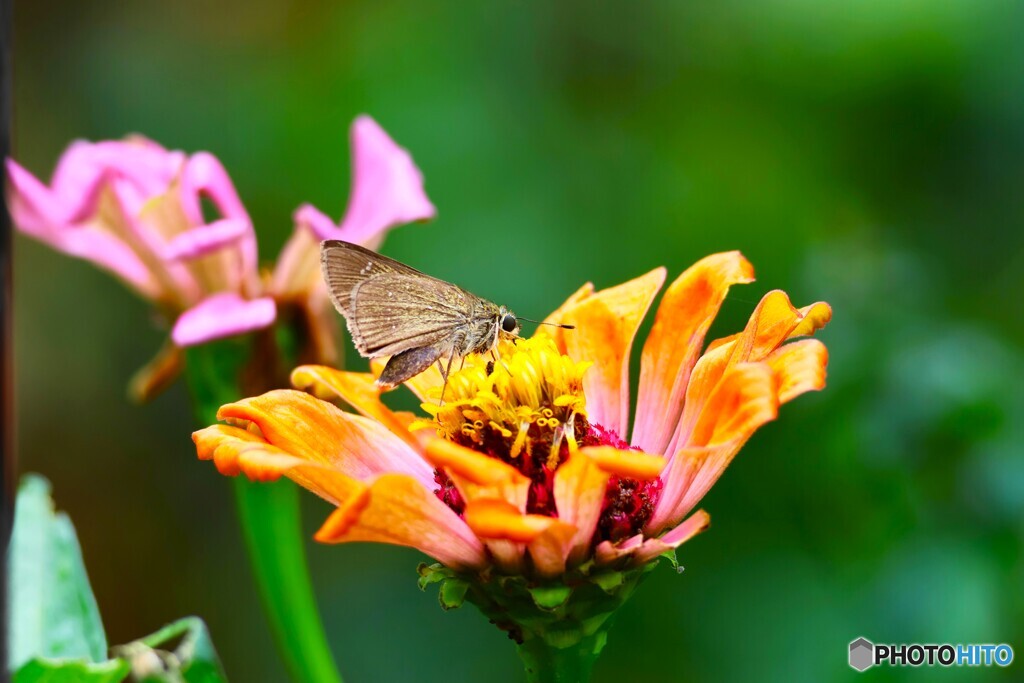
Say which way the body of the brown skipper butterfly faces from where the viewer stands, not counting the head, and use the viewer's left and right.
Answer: facing to the right of the viewer
